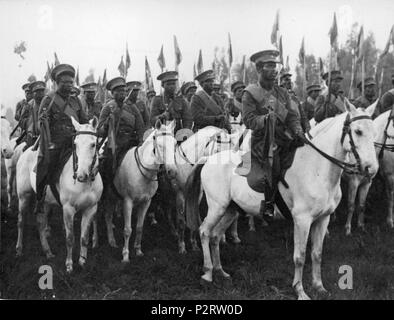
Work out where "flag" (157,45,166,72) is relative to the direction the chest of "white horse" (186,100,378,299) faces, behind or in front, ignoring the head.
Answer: behind

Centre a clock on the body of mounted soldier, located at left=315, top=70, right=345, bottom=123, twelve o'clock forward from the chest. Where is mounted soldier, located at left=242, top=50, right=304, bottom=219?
mounted soldier, located at left=242, top=50, right=304, bottom=219 is roughly at 2 o'clock from mounted soldier, located at left=315, top=70, right=345, bottom=123.

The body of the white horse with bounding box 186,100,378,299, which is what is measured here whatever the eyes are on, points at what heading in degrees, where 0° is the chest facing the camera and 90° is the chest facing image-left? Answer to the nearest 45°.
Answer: approximately 315°

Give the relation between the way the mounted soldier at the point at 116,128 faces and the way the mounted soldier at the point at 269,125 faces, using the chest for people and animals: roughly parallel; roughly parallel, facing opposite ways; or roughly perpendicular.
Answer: roughly parallel

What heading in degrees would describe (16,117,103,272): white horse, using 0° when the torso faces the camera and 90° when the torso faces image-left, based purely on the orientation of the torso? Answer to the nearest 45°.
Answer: approximately 315°

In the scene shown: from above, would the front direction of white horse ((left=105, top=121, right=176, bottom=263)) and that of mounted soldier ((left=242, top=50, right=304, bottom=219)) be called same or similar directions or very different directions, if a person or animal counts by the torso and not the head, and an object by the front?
same or similar directions

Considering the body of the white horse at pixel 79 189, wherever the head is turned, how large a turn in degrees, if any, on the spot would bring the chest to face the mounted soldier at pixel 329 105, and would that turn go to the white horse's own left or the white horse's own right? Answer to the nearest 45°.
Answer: approximately 45° to the white horse's own left

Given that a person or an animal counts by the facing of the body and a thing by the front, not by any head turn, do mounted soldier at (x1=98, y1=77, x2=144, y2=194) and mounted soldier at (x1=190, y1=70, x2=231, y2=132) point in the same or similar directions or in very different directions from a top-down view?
same or similar directions

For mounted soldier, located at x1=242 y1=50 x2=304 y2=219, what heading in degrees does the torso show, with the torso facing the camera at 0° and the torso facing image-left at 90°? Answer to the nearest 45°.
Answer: approximately 315°

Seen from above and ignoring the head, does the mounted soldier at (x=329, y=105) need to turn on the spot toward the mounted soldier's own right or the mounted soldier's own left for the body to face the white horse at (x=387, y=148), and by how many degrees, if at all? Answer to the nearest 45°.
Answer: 0° — they already face it

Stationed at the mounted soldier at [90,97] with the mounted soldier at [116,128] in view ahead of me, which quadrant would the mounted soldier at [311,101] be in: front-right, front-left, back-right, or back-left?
front-left
